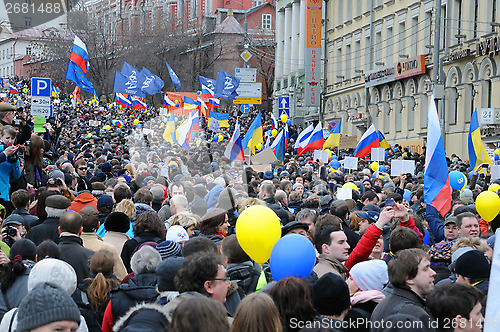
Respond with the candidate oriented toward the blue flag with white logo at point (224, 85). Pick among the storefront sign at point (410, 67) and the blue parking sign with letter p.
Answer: the storefront sign

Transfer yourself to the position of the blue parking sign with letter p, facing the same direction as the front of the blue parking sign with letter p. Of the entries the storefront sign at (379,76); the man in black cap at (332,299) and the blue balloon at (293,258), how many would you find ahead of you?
2

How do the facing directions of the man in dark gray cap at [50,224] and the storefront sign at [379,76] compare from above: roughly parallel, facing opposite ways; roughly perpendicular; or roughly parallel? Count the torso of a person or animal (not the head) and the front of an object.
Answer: roughly perpendicular

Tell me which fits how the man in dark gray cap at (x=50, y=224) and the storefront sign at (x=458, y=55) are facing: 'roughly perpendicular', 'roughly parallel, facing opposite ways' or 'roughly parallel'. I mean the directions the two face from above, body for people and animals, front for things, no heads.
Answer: roughly perpendicular

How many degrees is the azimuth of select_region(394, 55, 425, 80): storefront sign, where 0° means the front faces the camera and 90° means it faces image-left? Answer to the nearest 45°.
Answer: approximately 45°

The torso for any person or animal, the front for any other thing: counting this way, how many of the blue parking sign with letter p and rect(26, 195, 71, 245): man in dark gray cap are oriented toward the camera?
1

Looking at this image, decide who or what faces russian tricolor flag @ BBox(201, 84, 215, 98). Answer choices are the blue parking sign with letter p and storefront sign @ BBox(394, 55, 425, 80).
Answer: the storefront sign

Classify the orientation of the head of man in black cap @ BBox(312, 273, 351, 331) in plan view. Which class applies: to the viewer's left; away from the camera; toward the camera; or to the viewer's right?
away from the camera

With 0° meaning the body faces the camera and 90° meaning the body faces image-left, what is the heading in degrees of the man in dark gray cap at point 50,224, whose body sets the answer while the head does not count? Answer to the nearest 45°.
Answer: approximately 180°
